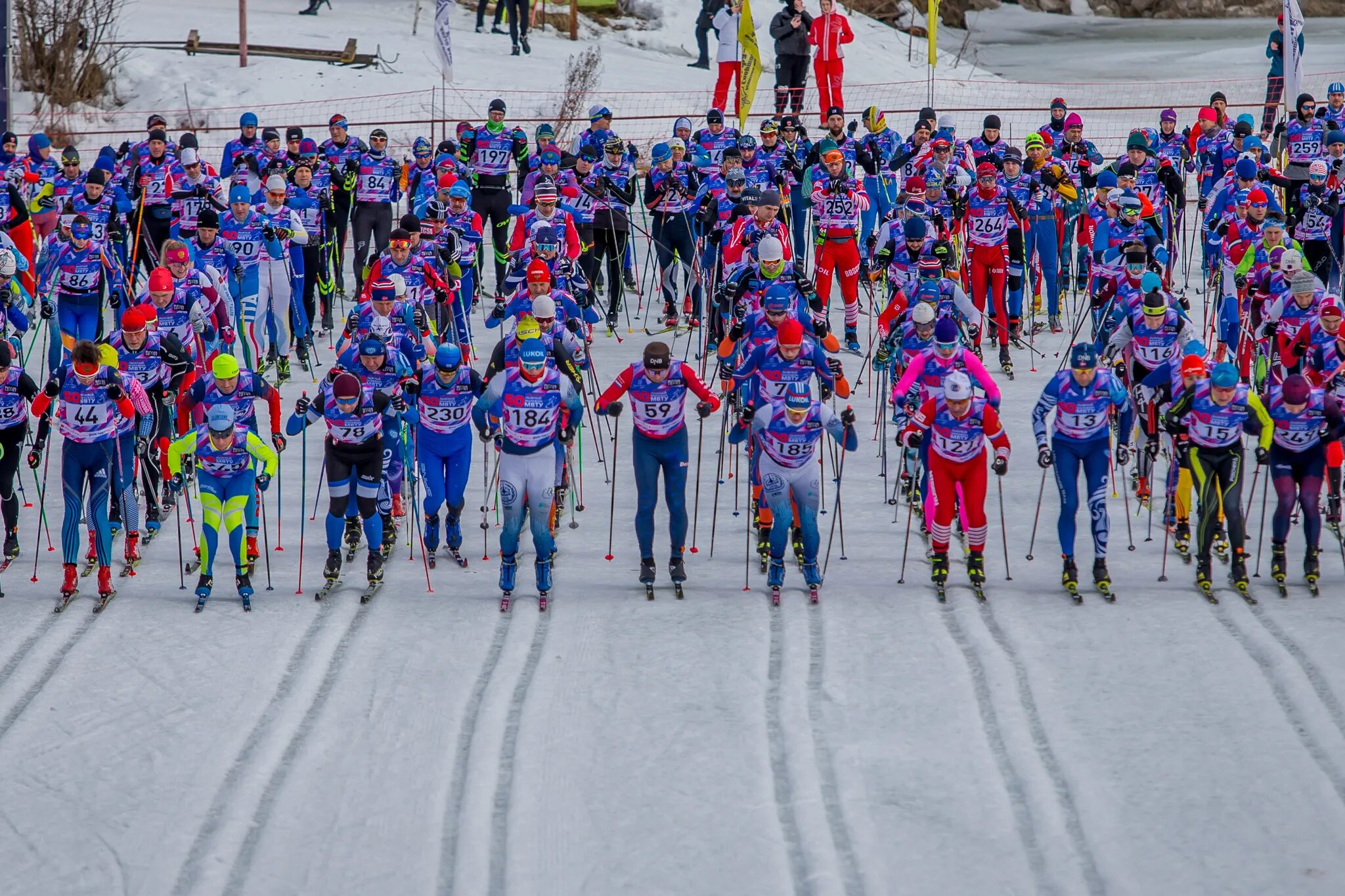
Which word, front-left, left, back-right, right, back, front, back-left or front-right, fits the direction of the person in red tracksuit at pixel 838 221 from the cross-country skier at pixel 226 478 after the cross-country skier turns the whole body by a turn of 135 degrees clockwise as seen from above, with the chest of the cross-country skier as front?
right

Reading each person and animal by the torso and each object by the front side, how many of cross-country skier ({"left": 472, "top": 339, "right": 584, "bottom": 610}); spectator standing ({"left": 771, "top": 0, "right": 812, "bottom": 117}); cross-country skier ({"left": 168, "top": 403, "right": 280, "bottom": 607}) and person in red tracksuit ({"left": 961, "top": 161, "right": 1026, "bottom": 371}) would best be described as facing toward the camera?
4

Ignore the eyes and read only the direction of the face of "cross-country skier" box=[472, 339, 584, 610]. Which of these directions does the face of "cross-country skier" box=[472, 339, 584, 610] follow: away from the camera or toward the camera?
toward the camera

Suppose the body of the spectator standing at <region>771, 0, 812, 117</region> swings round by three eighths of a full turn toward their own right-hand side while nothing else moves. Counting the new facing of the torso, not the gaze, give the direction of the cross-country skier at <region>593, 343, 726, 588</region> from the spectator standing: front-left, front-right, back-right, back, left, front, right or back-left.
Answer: back-left

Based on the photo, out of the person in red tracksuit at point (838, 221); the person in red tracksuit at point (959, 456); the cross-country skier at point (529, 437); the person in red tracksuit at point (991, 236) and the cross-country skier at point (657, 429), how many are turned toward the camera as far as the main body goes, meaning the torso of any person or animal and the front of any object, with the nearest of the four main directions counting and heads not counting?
5

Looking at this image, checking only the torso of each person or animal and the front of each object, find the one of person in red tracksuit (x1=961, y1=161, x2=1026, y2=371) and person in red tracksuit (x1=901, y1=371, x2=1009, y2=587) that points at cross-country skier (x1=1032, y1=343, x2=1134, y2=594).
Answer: person in red tracksuit (x1=961, y1=161, x2=1026, y2=371)

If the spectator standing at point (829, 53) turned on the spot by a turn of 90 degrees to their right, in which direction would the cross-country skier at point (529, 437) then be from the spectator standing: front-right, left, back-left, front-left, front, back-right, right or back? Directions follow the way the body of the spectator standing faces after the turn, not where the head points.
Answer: left

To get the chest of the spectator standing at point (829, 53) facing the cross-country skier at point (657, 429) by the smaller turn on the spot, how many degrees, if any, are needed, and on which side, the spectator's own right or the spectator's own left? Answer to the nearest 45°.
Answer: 0° — they already face them

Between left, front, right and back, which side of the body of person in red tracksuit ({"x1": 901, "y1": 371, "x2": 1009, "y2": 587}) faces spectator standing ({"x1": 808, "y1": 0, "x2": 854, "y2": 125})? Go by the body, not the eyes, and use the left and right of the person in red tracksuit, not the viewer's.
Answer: back

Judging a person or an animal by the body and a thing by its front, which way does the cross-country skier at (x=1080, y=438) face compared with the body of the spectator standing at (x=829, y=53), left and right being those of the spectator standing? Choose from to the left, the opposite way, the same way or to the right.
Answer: the same way

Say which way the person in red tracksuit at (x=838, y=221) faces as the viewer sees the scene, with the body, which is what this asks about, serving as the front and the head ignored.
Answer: toward the camera

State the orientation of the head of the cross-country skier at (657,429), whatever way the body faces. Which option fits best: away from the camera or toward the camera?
toward the camera

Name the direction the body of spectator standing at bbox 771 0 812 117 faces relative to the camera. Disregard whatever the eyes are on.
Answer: toward the camera

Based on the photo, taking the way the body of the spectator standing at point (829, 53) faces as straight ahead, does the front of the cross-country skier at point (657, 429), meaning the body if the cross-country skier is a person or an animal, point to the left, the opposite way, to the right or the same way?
the same way

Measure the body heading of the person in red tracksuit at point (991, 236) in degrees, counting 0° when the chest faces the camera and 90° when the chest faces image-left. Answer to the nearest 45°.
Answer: approximately 0°

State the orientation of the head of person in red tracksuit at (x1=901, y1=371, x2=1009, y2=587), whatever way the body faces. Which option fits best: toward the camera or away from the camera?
toward the camera

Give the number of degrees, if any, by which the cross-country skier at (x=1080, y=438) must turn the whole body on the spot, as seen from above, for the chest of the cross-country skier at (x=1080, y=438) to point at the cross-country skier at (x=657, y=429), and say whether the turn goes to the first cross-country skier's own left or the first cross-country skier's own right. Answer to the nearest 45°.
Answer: approximately 90° to the first cross-country skier's own right

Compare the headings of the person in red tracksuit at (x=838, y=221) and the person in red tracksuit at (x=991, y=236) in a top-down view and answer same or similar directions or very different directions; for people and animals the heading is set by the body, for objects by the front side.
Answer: same or similar directions

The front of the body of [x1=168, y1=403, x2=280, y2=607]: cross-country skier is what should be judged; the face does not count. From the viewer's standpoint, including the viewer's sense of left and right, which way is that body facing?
facing the viewer
